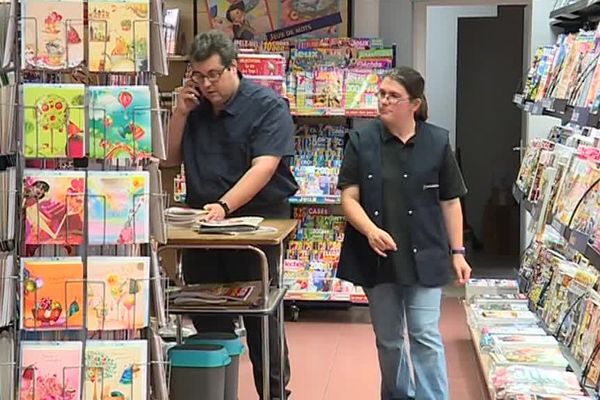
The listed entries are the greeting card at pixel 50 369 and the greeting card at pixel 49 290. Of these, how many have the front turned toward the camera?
2

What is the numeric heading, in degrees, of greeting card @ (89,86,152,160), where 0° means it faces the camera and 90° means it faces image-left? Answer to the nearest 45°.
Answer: approximately 0°

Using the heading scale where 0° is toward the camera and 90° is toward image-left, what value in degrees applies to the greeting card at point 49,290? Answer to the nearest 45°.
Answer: approximately 0°

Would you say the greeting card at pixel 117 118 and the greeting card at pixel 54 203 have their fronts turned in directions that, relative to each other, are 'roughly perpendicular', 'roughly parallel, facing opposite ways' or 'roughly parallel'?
roughly parallel

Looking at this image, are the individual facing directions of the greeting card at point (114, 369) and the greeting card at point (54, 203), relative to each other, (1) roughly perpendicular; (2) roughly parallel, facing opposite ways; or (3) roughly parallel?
roughly parallel

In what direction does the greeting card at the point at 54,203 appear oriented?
toward the camera

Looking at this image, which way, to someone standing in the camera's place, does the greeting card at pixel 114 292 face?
facing the viewer

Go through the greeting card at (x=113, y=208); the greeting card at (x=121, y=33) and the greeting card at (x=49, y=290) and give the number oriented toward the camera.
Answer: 3

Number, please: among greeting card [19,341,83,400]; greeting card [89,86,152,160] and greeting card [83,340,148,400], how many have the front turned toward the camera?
3

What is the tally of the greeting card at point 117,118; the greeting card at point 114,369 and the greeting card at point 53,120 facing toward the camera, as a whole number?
3

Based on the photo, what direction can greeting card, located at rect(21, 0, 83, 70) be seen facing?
toward the camera
